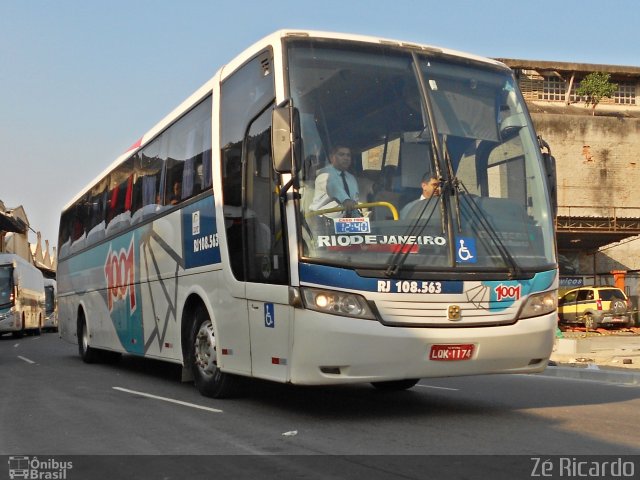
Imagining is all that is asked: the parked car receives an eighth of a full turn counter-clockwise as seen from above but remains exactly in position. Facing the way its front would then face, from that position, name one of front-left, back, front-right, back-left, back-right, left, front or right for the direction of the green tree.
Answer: right

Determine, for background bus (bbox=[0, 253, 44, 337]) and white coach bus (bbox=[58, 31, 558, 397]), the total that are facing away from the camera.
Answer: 0

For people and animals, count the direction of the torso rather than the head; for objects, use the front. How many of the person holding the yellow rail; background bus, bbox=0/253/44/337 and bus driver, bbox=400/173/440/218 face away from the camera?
0

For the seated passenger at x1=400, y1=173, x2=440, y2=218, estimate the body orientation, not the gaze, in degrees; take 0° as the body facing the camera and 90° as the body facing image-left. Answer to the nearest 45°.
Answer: approximately 315°

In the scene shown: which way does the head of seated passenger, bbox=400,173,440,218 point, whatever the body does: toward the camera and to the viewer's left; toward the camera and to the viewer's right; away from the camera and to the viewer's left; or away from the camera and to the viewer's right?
toward the camera and to the viewer's right

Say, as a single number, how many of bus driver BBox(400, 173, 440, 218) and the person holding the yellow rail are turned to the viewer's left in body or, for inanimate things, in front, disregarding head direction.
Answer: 0

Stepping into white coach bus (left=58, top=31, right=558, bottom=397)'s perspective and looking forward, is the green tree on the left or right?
on its left

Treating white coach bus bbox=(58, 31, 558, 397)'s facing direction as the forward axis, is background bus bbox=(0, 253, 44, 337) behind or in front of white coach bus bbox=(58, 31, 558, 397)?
behind

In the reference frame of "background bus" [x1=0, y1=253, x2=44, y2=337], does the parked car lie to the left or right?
on its left

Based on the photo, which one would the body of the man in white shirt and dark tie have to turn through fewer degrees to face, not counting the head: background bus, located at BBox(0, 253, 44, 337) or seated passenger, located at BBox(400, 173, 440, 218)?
the seated passenger

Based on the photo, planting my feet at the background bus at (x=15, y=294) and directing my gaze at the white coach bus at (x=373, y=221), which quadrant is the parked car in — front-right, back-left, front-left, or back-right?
front-left

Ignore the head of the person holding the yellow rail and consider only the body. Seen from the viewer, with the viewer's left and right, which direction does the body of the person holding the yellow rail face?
facing the viewer and to the right of the viewer

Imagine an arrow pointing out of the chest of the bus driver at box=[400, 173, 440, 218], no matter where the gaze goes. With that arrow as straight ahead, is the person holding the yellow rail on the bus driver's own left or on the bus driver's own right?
on the bus driver's own right

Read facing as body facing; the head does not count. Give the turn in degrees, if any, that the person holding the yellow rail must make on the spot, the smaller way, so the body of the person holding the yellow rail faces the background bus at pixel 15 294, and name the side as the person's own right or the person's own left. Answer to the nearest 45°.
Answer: approximately 180°

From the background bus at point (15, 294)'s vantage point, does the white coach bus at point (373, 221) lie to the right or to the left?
on its left

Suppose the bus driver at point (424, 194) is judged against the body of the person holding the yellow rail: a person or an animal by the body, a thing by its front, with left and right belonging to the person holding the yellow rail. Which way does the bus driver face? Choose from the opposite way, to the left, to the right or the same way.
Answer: the same way

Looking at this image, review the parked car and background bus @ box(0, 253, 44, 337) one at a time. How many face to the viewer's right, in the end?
0

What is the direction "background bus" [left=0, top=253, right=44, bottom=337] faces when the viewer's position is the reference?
facing the viewer and to the left of the viewer

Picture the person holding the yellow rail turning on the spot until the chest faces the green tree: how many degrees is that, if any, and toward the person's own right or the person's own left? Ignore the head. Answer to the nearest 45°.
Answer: approximately 135° to the person's own left
